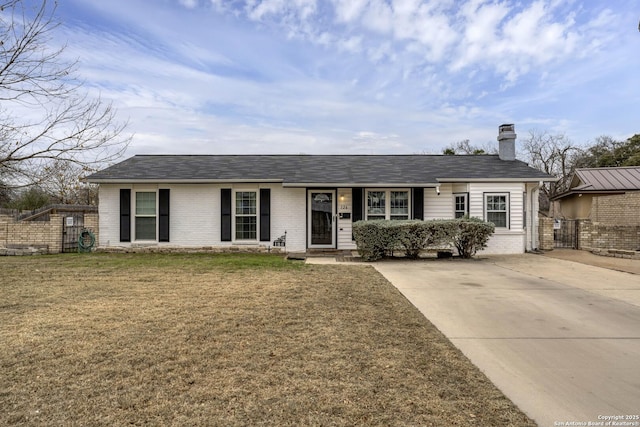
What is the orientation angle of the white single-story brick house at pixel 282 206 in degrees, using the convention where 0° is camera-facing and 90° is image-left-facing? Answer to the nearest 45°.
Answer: approximately 0°

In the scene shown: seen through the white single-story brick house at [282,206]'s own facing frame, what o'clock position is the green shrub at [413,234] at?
The green shrub is roughly at 10 o'clock from the white single-story brick house.

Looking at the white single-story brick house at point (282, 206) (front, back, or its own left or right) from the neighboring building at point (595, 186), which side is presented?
left

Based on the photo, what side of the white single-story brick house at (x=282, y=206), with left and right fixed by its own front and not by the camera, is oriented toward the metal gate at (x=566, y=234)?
left

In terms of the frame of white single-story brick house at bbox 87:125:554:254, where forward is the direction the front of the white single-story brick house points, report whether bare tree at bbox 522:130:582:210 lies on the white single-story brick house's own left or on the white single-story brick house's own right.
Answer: on the white single-story brick house's own left

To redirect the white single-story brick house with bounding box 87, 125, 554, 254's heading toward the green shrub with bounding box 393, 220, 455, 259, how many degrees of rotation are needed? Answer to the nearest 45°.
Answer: approximately 45° to its left

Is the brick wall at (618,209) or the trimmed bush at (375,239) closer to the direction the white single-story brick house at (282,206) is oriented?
the trimmed bush

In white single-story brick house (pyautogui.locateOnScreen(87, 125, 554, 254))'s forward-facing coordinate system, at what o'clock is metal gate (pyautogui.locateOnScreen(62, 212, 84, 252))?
The metal gate is roughly at 3 o'clock from the white single-story brick house.

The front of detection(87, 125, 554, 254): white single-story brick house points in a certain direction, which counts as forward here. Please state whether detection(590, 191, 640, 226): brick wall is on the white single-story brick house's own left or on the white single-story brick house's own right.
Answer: on the white single-story brick house's own left
